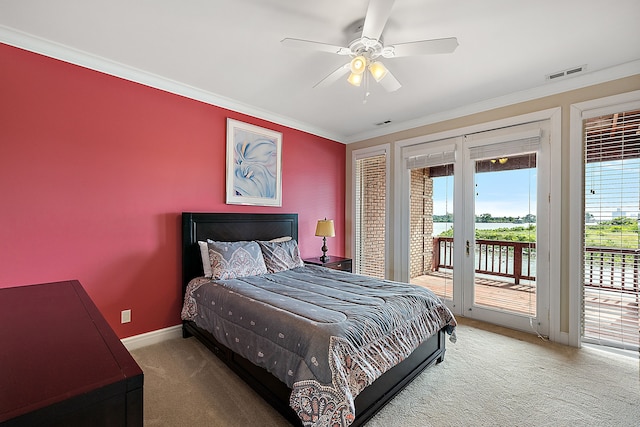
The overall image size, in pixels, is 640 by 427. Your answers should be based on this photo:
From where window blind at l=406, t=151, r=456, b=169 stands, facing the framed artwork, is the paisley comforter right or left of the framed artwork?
left

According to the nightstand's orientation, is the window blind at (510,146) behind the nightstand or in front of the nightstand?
in front

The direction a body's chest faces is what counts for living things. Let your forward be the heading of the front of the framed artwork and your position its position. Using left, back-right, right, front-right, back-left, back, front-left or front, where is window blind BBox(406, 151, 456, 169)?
front-left

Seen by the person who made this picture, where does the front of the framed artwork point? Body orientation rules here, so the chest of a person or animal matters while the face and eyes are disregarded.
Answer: facing the viewer and to the right of the viewer

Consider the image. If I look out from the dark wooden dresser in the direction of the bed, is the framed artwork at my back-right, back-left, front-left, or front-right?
front-left

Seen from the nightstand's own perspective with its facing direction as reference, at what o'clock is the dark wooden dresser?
The dark wooden dresser is roughly at 2 o'clock from the nightstand.

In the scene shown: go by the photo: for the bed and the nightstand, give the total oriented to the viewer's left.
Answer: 0

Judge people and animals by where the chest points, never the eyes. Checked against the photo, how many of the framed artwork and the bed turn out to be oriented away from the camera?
0

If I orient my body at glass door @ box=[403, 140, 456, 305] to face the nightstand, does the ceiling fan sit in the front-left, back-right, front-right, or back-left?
front-left

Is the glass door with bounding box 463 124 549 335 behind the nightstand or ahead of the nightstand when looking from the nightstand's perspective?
ahead

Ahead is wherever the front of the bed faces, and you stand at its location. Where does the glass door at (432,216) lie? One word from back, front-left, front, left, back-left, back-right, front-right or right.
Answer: left

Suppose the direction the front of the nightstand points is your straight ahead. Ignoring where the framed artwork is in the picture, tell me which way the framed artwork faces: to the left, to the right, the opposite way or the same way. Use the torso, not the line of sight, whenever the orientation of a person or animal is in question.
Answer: the same way

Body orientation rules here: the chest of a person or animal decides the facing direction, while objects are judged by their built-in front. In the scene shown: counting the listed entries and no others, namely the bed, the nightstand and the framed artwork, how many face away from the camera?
0

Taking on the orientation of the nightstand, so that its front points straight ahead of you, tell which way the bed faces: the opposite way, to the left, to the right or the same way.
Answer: the same way

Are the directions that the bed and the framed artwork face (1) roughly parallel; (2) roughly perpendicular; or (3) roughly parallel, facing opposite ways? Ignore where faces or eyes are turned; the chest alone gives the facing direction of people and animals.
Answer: roughly parallel
